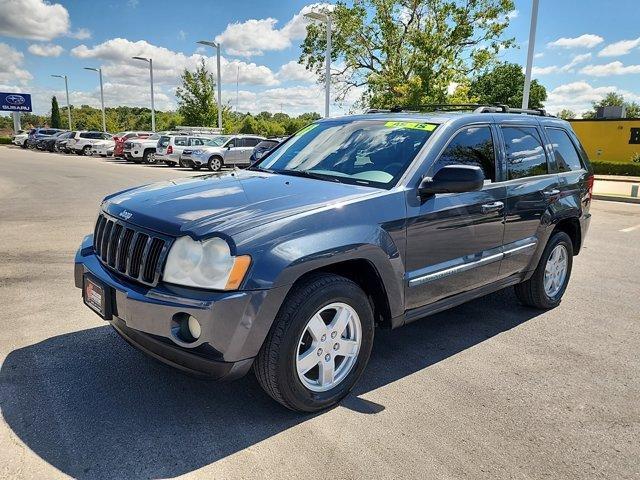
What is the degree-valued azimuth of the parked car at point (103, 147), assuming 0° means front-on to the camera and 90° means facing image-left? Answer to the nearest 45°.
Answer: approximately 45°

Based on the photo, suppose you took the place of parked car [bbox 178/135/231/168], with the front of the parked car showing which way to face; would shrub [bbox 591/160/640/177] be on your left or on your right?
on your left

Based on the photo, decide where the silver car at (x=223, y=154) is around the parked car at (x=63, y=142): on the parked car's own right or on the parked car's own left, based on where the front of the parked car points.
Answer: on the parked car's own left

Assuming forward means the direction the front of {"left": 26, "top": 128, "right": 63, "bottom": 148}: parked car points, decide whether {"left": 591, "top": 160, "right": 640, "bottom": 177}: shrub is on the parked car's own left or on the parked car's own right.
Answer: on the parked car's own left

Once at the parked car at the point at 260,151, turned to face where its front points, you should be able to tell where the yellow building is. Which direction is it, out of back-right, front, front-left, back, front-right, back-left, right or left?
back

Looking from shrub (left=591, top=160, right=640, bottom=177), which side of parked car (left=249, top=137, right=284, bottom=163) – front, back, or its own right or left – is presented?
back

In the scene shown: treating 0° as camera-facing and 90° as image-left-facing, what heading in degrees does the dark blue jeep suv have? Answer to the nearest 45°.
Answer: approximately 45°

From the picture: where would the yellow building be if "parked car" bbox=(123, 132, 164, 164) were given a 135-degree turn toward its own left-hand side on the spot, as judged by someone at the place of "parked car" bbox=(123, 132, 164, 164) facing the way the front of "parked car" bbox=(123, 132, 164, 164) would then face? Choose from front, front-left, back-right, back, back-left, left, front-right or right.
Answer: front

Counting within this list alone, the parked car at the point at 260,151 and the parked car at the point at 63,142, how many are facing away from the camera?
0

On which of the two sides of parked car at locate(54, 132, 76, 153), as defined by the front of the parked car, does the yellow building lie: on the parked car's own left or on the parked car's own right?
on the parked car's own left

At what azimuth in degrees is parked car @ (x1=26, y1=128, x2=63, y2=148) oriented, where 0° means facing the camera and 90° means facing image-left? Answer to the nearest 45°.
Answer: approximately 45°

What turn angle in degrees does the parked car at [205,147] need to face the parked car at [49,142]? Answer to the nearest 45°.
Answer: approximately 90° to its right
